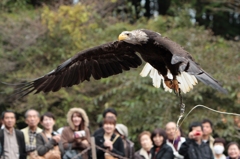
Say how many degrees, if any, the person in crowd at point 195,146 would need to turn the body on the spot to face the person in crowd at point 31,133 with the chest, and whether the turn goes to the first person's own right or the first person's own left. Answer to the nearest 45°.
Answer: approximately 90° to the first person's own right

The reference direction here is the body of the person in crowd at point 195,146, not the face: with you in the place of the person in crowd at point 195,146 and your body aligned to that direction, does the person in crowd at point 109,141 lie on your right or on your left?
on your right

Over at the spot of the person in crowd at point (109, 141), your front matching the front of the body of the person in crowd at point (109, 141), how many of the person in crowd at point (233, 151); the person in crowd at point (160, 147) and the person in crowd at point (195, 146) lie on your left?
3

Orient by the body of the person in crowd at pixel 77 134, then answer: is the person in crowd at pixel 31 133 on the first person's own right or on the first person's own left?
on the first person's own right

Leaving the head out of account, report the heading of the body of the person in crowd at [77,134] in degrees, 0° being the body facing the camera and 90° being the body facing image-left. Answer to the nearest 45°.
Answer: approximately 0°
